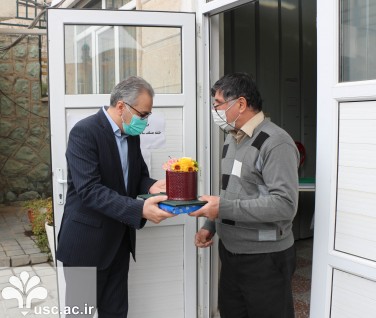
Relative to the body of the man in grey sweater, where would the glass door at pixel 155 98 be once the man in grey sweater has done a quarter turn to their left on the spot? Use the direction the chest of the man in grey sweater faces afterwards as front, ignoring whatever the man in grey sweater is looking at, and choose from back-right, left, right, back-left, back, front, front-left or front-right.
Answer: back

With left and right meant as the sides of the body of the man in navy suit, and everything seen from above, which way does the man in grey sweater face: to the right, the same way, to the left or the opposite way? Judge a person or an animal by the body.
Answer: the opposite way

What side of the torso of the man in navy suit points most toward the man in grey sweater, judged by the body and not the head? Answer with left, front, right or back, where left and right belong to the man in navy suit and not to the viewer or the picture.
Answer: front

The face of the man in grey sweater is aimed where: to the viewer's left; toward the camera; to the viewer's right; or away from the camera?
to the viewer's left

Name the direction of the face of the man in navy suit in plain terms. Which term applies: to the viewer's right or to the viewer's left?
to the viewer's right

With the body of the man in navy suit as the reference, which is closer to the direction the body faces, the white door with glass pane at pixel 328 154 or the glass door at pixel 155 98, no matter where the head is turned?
the white door with glass pane

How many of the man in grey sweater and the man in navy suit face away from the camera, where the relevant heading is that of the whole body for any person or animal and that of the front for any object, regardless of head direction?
0

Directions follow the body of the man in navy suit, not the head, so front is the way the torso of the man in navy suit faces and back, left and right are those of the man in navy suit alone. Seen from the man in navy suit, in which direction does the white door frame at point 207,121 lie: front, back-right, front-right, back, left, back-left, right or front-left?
left

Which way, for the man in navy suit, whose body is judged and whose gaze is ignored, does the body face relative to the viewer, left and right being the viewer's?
facing the viewer and to the right of the viewer

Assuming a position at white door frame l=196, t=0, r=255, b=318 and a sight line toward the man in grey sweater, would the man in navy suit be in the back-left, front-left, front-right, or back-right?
front-right

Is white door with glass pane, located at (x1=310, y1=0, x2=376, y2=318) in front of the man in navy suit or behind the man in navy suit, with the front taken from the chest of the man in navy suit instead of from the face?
in front

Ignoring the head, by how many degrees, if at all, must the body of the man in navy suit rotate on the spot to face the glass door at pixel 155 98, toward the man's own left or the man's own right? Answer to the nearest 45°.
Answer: approximately 90° to the man's own left
